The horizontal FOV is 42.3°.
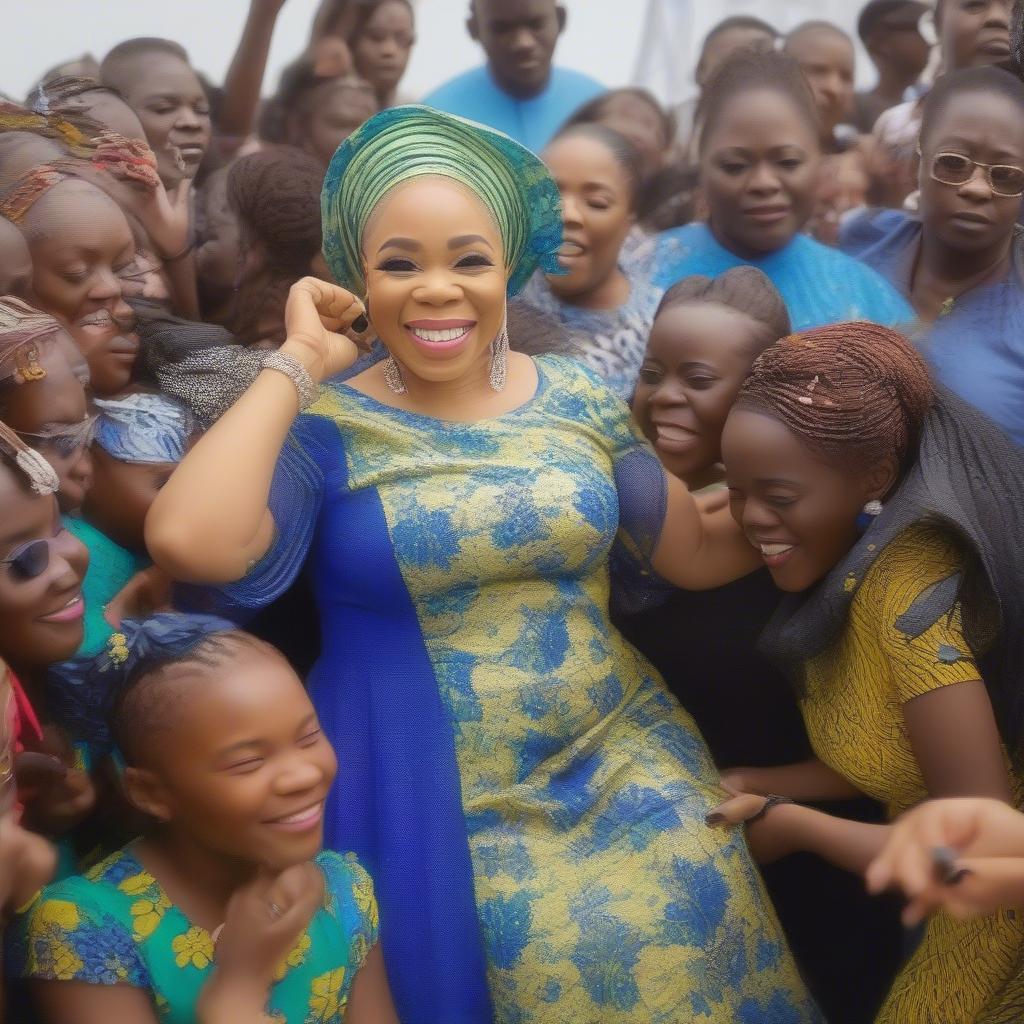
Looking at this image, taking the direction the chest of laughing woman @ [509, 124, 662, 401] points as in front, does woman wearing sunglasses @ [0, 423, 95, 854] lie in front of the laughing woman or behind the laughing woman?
in front

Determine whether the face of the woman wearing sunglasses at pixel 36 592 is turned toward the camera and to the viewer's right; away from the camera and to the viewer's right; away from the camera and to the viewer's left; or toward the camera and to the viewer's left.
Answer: toward the camera and to the viewer's right

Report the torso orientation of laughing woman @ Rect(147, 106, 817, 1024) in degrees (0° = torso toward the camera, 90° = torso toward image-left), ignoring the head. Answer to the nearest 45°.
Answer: approximately 0°

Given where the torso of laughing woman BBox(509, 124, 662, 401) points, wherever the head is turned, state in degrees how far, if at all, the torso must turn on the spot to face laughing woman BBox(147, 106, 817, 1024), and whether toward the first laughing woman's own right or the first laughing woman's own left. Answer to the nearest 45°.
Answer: approximately 45° to the first laughing woman's own left

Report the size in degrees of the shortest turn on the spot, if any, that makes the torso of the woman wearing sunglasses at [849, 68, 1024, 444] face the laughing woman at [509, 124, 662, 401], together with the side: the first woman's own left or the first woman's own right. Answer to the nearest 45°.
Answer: approximately 90° to the first woman's own right

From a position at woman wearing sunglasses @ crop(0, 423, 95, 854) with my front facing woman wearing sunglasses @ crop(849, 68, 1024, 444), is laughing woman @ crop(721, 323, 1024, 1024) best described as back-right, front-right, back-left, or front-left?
front-right

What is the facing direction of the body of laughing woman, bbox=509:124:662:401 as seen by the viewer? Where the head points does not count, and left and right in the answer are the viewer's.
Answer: facing the viewer and to the left of the viewer

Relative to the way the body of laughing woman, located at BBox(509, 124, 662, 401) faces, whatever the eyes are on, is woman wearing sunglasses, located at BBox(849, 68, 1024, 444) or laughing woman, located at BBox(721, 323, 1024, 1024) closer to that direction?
the laughing woman

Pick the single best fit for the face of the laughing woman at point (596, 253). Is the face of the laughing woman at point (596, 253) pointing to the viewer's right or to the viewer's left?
to the viewer's left

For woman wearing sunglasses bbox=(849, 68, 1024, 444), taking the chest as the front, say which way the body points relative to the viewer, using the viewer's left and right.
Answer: facing the viewer

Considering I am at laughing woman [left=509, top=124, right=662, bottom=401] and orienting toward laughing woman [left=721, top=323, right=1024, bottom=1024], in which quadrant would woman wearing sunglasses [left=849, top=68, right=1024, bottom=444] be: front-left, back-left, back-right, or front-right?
front-left

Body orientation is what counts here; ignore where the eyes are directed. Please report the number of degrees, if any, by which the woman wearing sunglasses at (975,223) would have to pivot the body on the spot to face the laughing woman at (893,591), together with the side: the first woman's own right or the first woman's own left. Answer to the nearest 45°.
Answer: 0° — they already face them

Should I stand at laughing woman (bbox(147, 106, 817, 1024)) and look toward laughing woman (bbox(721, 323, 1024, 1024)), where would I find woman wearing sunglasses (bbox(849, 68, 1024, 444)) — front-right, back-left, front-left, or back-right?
front-left
